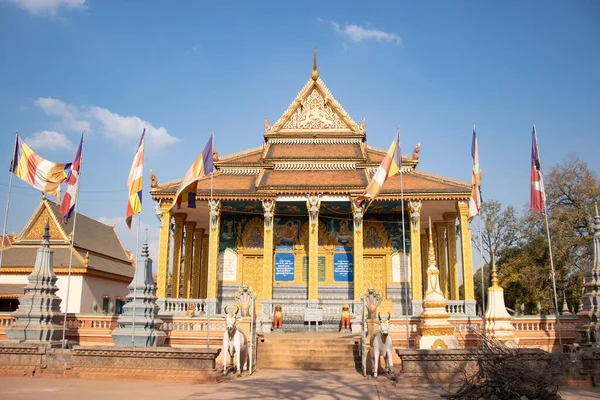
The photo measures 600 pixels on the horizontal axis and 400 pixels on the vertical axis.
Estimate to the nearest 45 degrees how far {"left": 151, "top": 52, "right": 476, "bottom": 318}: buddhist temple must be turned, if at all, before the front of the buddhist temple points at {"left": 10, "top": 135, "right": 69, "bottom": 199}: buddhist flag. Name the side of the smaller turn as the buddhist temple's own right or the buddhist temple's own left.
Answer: approximately 45° to the buddhist temple's own right

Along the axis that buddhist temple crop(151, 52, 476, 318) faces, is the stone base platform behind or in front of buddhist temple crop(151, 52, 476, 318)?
in front

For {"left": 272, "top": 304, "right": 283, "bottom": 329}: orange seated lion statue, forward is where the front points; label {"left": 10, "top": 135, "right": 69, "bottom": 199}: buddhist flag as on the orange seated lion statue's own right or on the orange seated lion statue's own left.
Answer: on the orange seated lion statue's own right

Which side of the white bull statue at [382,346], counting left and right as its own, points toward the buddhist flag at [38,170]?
right

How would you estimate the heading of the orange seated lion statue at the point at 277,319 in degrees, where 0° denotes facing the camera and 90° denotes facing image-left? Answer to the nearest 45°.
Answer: approximately 0°

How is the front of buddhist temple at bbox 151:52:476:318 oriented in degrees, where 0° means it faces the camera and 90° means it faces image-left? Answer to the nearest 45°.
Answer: approximately 0°

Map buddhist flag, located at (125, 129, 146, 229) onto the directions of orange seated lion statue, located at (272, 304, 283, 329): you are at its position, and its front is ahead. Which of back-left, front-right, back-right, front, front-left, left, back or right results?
front-right

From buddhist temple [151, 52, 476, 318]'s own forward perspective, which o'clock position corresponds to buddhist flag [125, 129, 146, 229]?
The buddhist flag is roughly at 1 o'clock from the buddhist temple.

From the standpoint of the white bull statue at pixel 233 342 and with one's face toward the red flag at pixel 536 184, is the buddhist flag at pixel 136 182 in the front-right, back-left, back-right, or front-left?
back-left
